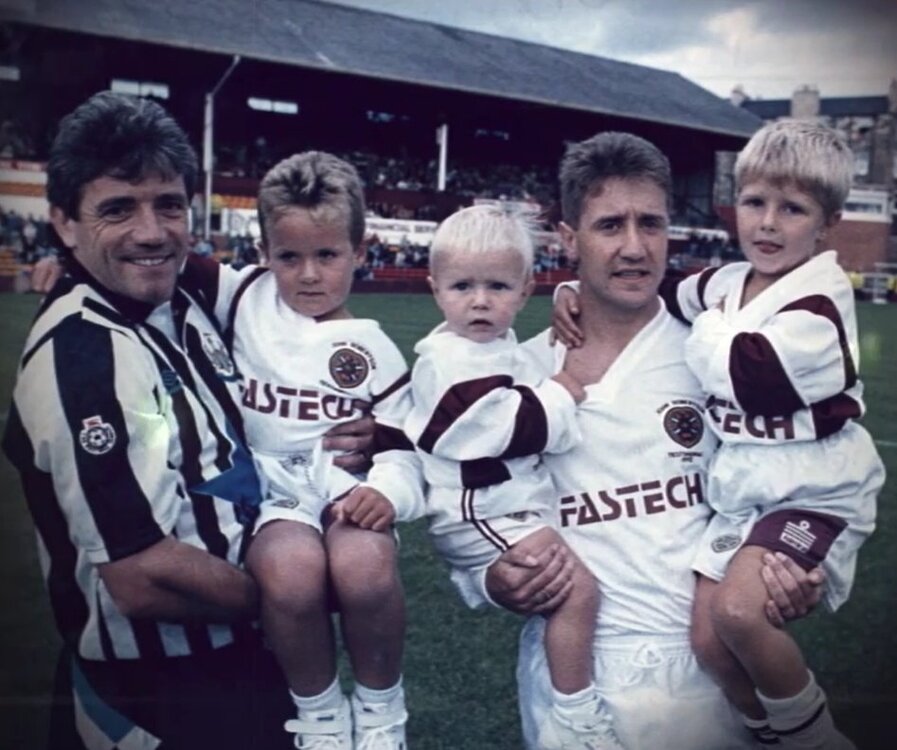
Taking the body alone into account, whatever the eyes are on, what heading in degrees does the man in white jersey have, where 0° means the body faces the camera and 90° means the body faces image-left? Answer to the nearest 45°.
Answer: approximately 0°

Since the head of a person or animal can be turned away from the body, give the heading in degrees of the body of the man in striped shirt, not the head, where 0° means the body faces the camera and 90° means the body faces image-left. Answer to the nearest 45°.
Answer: approximately 315°
